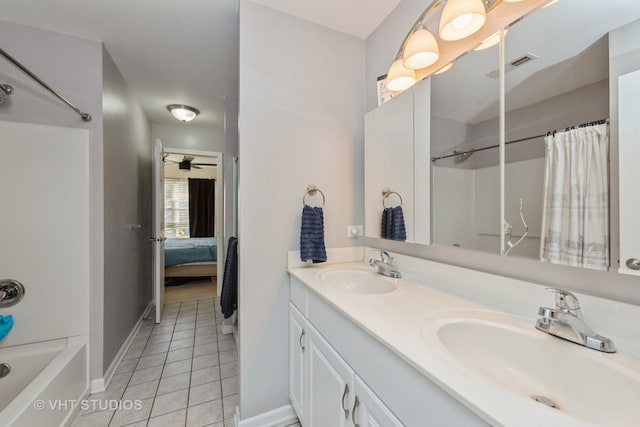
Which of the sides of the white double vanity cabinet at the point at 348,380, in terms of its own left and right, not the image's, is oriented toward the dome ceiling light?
right

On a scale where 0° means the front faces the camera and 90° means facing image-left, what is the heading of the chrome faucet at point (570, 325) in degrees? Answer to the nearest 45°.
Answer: approximately 45°

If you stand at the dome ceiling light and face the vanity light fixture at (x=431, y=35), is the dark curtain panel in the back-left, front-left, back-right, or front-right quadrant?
back-left
